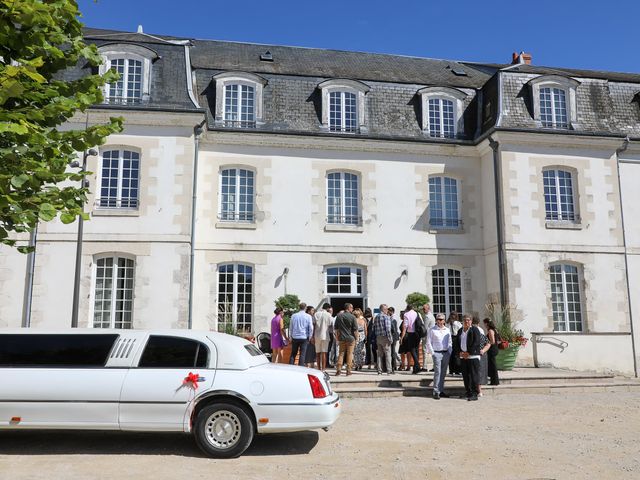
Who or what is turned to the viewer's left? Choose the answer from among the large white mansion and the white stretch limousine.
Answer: the white stretch limousine

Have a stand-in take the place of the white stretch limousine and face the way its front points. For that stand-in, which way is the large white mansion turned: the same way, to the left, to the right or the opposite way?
to the left

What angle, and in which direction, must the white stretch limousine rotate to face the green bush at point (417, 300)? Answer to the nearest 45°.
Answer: approximately 135° to its right

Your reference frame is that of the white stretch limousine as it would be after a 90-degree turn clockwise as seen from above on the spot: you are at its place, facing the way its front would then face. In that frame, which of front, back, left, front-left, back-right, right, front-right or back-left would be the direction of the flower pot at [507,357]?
front-right

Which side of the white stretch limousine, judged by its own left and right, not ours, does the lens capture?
left
